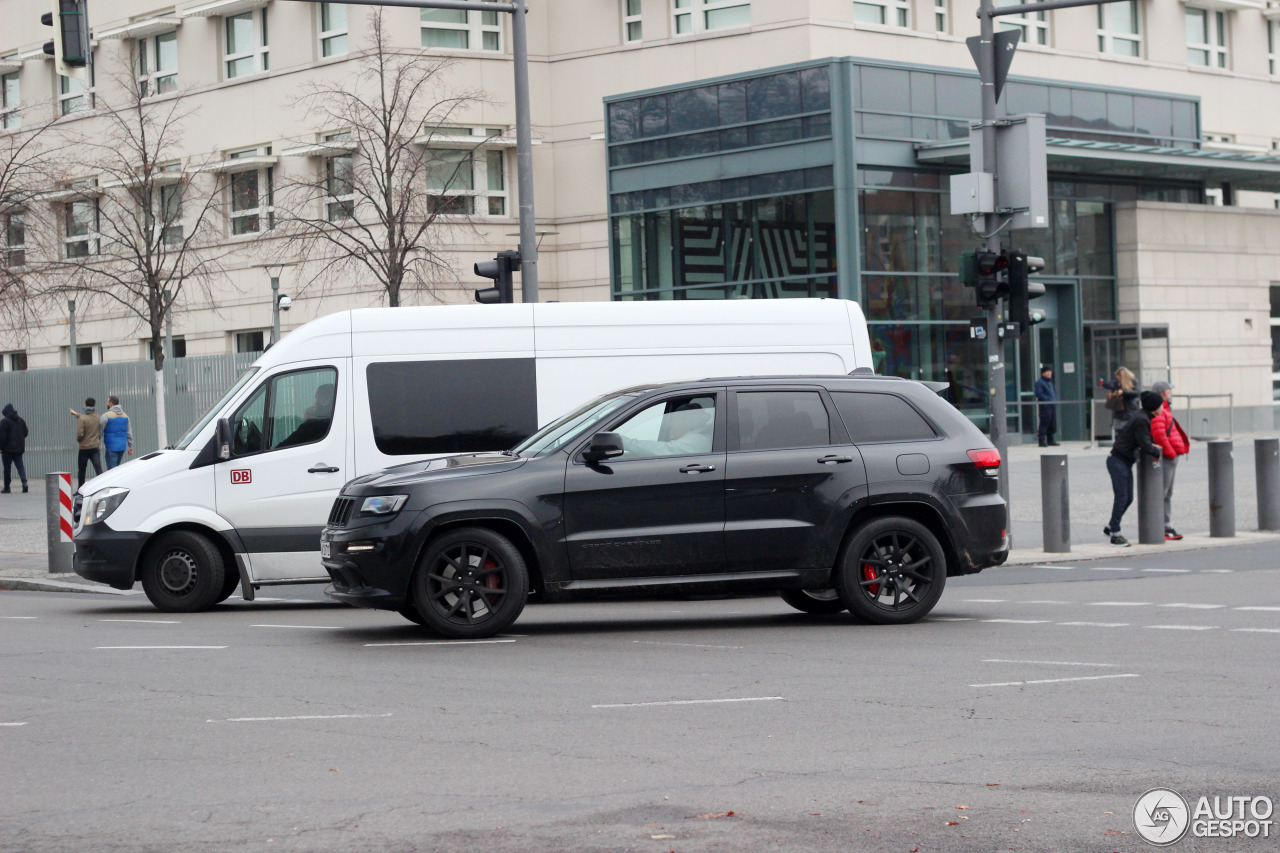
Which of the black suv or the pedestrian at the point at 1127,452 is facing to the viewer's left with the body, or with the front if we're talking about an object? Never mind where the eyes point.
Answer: the black suv

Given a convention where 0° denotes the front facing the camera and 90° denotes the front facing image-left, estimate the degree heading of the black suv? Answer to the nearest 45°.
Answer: approximately 90°

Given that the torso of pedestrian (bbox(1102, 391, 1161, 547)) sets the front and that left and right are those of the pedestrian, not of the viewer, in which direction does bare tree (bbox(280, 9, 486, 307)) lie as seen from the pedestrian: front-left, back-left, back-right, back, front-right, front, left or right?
back-left

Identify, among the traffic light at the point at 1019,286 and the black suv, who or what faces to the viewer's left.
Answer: the black suv

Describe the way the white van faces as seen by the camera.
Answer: facing to the left of the viewer

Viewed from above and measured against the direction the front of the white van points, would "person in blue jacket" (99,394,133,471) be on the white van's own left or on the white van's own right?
on the white van's own right

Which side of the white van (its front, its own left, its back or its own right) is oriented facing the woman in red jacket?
back

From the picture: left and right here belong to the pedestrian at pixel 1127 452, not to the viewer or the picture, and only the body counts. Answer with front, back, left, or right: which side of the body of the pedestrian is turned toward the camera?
right

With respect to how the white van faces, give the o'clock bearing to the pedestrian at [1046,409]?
The pedestrian is roughly at 4 o'clock from the white van.

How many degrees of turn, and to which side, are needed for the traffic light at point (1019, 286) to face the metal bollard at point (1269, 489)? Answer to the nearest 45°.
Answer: approximately 45° to its left
